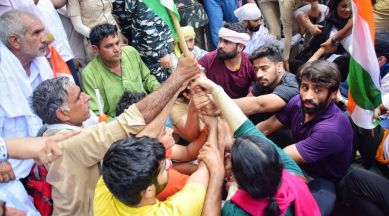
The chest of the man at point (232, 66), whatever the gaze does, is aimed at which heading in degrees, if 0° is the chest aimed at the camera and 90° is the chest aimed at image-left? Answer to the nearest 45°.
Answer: approximately 45°

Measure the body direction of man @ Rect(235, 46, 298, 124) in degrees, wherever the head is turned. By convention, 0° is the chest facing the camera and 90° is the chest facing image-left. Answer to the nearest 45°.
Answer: approximately 45°

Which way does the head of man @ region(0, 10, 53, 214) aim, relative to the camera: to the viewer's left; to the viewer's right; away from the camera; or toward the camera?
to the viewer's right

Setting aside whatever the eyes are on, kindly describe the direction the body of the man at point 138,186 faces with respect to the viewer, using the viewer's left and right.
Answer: facing away from the viewer and to the right of the viewer

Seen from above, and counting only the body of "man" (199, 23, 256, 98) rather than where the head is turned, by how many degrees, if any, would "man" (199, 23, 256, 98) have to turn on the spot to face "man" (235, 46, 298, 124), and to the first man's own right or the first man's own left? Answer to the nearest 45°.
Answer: approximately 90° to the first man's own left

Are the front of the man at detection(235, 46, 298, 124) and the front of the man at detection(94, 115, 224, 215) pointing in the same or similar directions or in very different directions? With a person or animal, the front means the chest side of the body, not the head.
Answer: very different directions

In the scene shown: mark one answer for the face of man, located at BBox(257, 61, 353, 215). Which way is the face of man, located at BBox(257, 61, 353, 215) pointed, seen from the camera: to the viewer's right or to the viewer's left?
to the viewer's left

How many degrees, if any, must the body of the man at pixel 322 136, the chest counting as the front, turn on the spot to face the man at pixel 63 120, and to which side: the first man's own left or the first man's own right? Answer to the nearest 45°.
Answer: approximately 45° to the first man's own right

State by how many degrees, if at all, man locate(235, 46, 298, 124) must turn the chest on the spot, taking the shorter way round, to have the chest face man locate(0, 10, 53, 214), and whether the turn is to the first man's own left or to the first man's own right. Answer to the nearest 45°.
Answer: approximately 45° to the first man's own right

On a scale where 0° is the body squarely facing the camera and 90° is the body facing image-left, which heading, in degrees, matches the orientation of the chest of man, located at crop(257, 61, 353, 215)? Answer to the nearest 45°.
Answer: approximately 45°

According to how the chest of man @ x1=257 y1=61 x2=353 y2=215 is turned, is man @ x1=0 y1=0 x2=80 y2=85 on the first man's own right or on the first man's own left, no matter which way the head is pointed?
on the first man's own right
